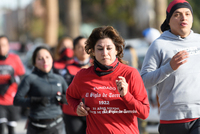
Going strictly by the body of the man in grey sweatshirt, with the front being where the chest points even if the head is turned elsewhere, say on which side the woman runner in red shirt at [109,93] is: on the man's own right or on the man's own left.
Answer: on the man's own right

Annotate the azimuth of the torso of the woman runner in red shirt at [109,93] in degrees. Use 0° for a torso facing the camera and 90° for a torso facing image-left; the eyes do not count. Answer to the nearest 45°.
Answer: approximately 0°

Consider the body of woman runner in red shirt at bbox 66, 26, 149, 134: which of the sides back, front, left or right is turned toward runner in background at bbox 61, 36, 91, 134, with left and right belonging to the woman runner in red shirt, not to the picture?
back

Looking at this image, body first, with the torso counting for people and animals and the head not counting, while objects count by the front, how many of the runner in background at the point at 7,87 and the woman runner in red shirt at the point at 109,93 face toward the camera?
2

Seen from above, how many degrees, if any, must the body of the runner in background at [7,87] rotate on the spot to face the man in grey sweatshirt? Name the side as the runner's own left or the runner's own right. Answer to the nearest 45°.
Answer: approximately 45° to the runner's own left
